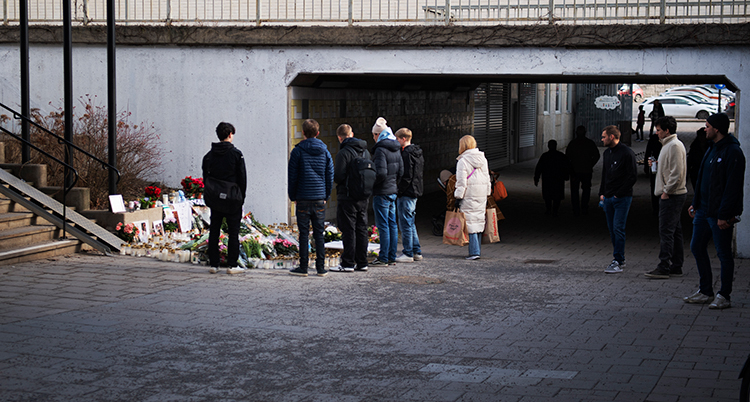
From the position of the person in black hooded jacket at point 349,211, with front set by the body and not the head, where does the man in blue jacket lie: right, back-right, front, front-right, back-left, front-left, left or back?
left

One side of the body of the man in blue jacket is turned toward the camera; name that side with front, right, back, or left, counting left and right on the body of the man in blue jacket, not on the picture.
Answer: back

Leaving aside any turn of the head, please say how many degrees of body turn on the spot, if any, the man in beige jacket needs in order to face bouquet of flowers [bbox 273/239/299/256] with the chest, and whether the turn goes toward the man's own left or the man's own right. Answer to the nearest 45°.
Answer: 0° — they already face it

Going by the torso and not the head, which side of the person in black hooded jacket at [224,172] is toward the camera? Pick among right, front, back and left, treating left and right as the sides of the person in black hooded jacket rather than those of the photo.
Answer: back

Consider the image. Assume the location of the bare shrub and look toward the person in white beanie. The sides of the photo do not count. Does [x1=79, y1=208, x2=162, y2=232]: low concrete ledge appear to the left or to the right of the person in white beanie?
right

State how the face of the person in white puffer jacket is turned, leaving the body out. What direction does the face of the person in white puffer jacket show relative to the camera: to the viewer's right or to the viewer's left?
to the viewer's left

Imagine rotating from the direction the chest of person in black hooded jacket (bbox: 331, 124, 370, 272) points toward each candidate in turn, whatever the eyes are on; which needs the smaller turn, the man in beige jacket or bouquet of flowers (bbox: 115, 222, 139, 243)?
the bouquet of flowers

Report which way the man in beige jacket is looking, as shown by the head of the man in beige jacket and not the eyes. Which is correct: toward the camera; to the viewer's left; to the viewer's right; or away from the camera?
to the viewer's left

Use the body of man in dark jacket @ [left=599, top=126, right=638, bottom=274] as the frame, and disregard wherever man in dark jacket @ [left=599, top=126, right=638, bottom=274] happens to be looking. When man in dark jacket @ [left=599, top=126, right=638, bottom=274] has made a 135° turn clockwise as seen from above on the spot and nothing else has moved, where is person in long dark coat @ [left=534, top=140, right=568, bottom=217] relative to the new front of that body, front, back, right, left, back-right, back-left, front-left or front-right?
front

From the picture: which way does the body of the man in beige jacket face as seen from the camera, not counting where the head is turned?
to the viewer's left

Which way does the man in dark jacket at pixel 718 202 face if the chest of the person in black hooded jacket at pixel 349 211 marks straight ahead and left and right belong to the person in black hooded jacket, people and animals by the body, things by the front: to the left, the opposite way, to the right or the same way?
to the left

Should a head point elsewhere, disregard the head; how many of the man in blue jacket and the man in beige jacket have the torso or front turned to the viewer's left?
1

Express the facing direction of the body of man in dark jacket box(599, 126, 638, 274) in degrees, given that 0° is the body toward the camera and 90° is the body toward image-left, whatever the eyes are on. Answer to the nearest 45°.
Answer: approximately 45°
